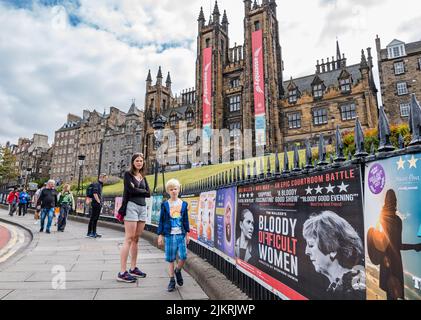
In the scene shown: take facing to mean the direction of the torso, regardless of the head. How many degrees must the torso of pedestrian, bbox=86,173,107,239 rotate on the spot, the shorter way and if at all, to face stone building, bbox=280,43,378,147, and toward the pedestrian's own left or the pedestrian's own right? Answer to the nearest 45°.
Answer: approximately 45° to the pedestrian's own left

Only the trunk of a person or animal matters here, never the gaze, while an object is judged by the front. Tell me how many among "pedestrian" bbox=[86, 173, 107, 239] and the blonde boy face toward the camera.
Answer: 1

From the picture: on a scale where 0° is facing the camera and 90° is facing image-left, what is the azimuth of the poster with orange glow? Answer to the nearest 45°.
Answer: approximately 45°

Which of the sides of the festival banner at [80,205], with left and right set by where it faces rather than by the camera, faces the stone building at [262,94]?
back

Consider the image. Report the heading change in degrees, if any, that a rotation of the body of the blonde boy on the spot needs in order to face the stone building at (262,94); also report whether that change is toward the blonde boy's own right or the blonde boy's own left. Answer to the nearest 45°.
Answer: approximately 180°

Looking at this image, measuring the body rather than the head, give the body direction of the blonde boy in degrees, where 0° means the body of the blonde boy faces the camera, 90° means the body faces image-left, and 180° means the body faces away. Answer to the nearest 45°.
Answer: approximately 0°

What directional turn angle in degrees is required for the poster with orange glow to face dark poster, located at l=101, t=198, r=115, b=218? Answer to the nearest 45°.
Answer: approximately 90° to its right

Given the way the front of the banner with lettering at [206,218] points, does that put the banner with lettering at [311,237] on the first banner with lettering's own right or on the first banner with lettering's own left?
on the first banner with lettering's own left

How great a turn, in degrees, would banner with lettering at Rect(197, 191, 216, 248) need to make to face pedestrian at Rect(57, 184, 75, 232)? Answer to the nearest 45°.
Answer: approximately 90° to its right

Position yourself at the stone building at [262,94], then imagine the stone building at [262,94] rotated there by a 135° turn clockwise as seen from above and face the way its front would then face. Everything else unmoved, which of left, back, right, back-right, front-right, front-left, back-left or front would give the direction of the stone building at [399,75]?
right

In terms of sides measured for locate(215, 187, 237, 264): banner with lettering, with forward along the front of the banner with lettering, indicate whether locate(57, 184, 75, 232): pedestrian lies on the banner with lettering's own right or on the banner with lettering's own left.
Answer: on the banner with lettering's own right

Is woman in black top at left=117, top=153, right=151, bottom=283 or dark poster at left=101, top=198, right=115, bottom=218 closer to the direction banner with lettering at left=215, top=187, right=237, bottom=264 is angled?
the woman in black top

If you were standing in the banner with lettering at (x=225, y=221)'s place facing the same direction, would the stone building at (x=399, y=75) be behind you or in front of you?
behind
